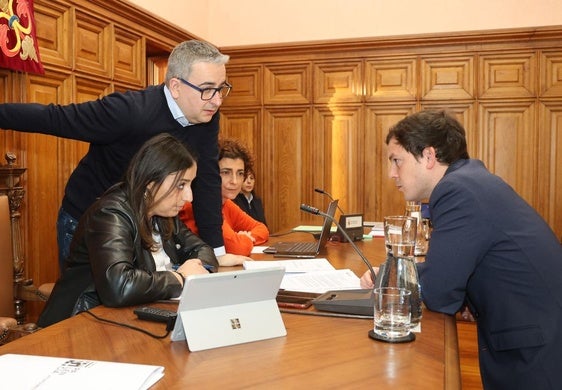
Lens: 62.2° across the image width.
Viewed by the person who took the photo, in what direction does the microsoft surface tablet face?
facing away from the viewer and to the left of the viewer

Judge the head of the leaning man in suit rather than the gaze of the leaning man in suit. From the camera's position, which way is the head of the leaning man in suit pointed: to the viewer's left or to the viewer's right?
to the viewer's left

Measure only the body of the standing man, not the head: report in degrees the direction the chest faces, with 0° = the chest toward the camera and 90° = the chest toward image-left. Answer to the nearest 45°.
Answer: approximately 315°

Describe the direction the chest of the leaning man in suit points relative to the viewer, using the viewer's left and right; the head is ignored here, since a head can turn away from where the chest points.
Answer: facing to the left of the viewer

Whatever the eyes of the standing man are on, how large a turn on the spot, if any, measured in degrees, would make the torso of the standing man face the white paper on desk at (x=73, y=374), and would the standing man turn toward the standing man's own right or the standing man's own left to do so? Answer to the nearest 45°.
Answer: approximately 45° to the standing man's own right

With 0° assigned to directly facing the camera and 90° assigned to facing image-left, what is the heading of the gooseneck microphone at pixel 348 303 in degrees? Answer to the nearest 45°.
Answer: approximately 90°

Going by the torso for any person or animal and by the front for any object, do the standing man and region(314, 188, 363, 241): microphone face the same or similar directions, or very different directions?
very different directions

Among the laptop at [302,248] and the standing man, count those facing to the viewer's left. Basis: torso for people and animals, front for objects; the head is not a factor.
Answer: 1
